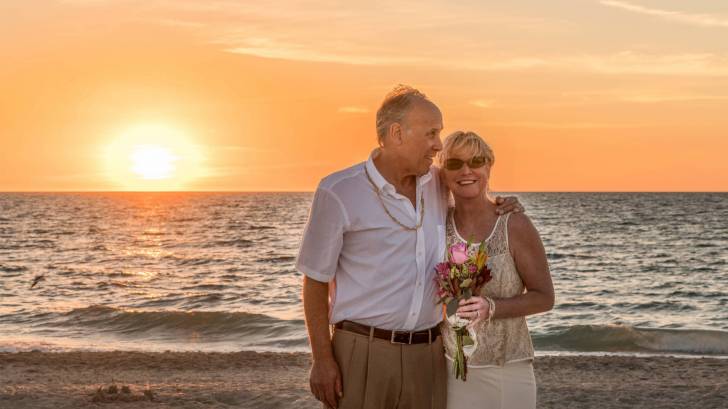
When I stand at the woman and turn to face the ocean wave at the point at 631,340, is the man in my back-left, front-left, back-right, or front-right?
back-left

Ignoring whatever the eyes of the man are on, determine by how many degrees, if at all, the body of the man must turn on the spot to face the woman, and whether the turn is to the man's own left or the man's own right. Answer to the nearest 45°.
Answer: approximately 45° to the man's own left

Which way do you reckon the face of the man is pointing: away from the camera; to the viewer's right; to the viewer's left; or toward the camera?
to the viewer's right

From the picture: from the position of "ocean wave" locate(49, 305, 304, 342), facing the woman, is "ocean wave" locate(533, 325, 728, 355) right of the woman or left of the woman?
left

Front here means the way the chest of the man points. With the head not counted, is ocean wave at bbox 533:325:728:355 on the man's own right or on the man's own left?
on the man's own left

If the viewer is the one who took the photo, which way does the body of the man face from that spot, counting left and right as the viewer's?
facing the viewer and to the right of the viewer

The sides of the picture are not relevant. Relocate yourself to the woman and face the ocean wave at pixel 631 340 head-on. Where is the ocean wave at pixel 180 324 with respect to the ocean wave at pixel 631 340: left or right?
left

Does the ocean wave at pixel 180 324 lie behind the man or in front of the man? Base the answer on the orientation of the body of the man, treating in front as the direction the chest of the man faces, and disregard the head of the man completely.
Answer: behind
